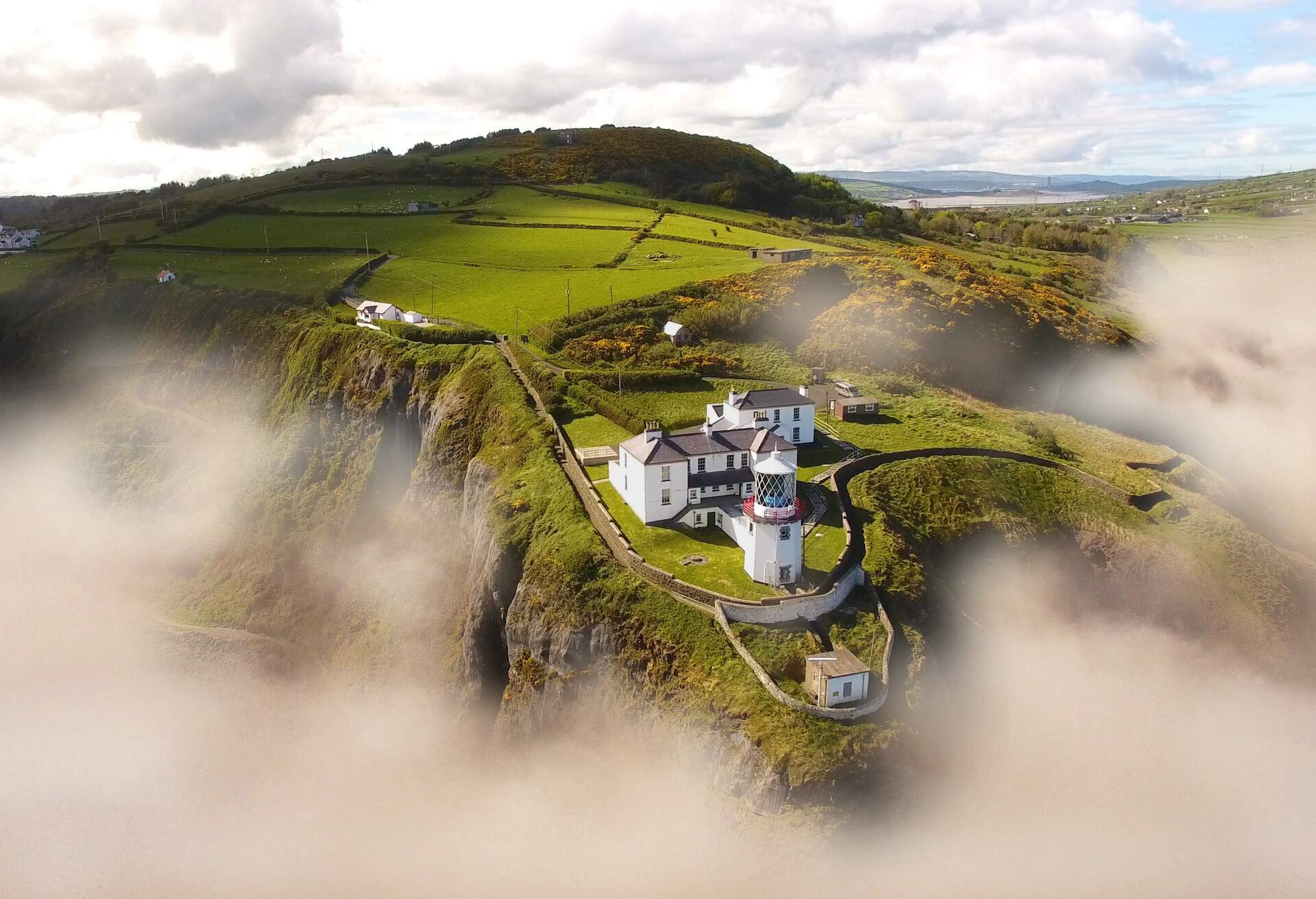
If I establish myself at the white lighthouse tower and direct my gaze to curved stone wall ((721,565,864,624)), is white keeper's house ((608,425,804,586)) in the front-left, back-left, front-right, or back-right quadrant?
back-right

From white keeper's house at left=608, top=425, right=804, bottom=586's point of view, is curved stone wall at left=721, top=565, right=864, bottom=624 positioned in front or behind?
in front

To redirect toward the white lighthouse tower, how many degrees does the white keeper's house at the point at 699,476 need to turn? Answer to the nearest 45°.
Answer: approximately 45° to its left

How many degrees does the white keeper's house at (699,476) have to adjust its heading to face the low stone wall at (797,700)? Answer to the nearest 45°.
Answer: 0° — it already faces it

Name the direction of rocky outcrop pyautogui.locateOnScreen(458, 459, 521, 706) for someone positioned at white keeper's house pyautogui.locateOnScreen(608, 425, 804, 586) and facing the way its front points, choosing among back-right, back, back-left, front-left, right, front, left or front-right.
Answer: right

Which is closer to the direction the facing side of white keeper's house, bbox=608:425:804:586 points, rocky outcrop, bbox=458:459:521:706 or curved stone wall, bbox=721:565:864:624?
the curved stone wall

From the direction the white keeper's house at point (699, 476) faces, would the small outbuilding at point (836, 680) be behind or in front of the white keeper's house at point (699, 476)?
in front

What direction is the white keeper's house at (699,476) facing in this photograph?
toward the camera

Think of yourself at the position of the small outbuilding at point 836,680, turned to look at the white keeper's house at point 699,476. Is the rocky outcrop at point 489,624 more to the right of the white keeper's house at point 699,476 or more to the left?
left

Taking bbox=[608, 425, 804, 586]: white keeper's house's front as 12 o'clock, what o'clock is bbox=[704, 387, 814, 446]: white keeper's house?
bbox=[704, 387, 814, 446]: white keeper's house is roughly at 7 o'clock from bbox=[608, 425, 804, 586]: white keeper's house.
